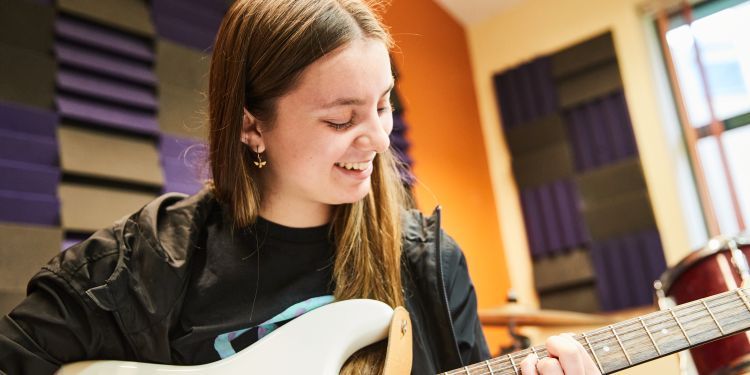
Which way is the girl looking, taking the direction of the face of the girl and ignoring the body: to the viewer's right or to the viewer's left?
to the viewer's right

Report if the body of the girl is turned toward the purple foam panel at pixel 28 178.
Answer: no

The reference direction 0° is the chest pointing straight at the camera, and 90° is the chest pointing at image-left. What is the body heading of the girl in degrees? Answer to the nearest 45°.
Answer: approximately 315°

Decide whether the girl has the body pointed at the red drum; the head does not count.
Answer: no

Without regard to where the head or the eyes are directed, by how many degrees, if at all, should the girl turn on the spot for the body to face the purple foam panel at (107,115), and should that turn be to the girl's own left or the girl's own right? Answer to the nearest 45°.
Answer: approximately 180°
